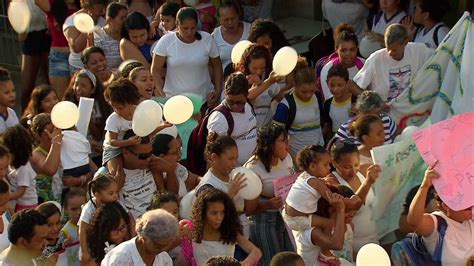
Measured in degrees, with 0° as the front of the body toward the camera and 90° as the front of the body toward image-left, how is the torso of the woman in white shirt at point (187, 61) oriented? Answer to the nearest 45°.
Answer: approximately 0°

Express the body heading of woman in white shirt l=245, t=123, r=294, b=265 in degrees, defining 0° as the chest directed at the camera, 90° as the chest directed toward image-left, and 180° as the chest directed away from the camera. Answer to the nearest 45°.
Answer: approximately 315°

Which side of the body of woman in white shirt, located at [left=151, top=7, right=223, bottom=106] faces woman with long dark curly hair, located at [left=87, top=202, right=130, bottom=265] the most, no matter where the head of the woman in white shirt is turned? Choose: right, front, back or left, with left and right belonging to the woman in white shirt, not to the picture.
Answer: front

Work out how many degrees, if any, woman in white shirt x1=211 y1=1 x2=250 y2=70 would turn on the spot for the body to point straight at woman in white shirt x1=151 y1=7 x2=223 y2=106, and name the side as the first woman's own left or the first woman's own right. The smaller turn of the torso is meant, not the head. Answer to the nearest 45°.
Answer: approximately 45° to the first woman's own right

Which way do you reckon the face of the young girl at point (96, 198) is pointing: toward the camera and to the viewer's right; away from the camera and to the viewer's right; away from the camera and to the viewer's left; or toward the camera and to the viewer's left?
toward the camera and to the viewer's right
